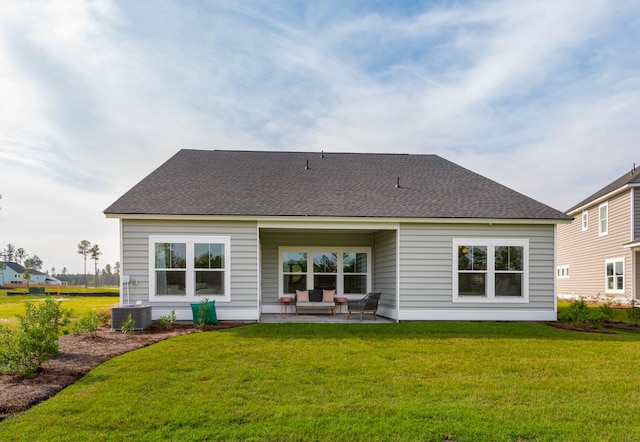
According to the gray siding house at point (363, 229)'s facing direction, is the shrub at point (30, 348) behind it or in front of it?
behind

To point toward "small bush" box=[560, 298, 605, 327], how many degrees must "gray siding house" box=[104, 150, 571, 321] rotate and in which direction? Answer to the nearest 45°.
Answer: approximately 90° to its right

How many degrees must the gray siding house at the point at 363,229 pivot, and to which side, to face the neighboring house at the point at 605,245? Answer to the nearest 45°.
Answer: approximately 45° to its right

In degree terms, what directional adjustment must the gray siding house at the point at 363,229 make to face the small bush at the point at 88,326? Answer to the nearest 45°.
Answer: approximately 135° to its left

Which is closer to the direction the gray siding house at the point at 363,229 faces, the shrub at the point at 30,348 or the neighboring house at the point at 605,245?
the neighboring house

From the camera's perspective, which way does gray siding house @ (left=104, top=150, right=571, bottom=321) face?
away from the camera
